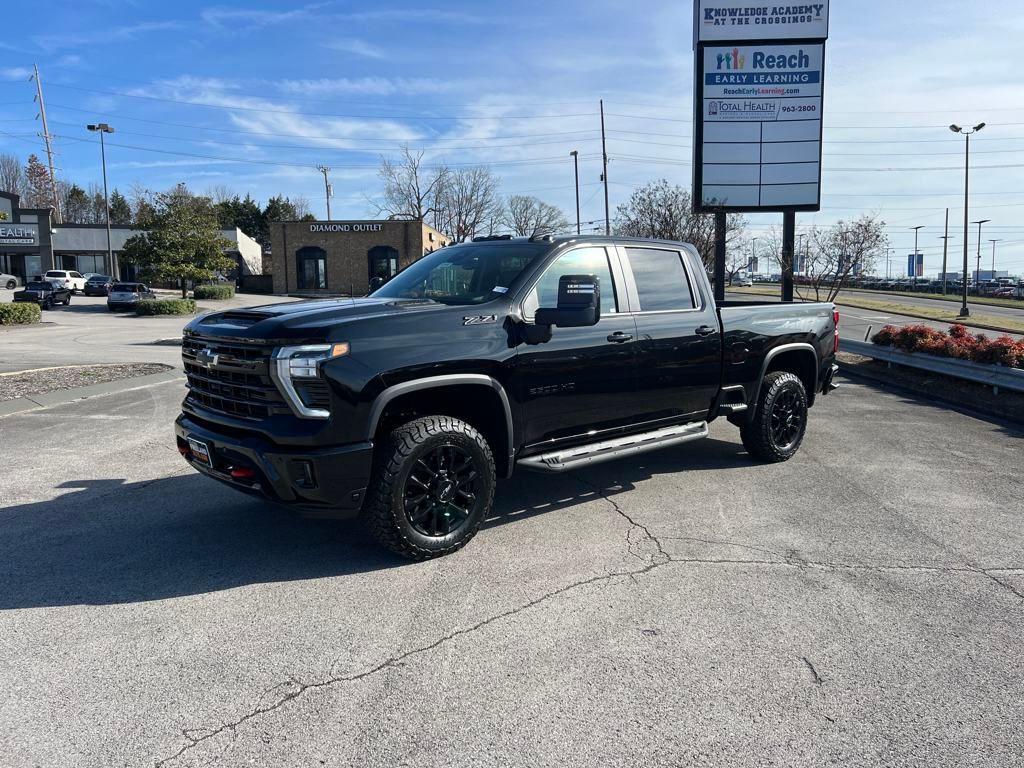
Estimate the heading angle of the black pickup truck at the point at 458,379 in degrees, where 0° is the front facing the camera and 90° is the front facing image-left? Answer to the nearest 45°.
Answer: approximately 45°

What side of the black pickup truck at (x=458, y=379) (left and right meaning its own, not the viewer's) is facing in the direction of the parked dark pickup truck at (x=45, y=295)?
right

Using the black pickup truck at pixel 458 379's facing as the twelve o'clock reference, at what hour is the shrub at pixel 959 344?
The shrub is roughly at 6 o'clock from the black pickup truck.

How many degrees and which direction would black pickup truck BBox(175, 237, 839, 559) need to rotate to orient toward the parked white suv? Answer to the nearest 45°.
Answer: approximately 90° to its right

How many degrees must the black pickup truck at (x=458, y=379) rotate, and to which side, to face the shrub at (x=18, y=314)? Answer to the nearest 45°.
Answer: approximately 90° to its right

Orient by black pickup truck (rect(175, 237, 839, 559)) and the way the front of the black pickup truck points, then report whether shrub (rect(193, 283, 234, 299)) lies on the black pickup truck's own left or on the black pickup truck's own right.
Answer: on the black pickup truck's own right

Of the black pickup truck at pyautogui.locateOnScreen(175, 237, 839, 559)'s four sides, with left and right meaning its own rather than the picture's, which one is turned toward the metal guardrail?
back

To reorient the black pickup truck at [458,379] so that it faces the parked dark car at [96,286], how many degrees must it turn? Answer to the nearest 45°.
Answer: approximately 90° to its right

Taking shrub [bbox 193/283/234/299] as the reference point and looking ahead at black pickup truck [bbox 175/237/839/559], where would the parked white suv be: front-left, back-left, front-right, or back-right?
back-right
